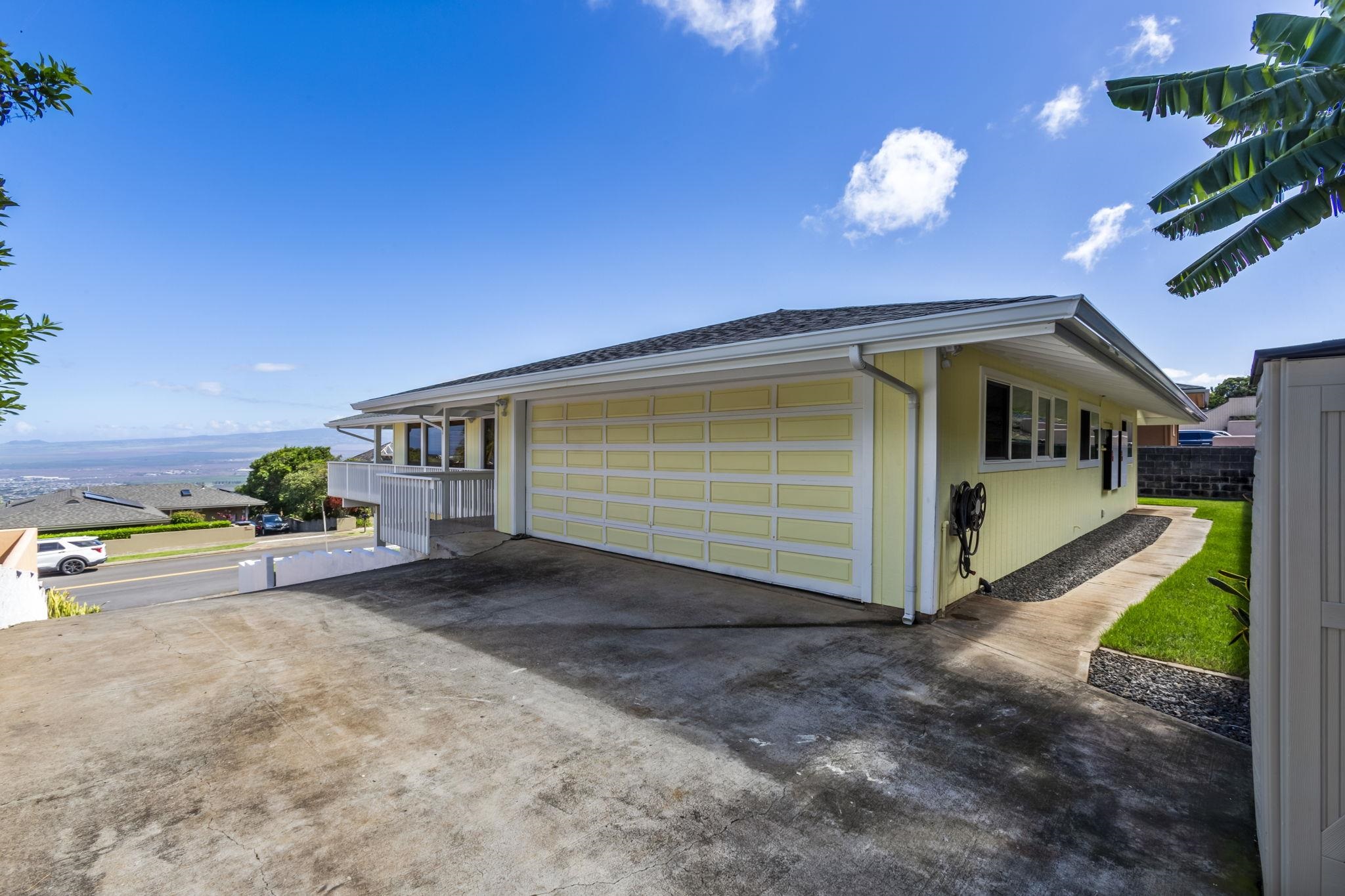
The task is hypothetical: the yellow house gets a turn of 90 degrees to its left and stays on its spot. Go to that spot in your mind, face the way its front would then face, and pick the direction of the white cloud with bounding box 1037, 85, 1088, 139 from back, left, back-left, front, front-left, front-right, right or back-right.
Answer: left

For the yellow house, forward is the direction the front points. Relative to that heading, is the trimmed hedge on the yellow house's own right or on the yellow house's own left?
on the yellow house's own right

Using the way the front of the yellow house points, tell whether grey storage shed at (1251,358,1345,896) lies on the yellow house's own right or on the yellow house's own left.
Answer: on the yellow house's own left

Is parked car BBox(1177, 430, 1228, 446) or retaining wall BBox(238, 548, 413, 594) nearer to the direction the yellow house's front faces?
the retaining wall

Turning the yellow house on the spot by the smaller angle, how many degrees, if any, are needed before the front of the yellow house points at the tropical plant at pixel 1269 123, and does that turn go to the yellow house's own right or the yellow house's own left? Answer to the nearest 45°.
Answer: approximately 135° to the yellow house's own left

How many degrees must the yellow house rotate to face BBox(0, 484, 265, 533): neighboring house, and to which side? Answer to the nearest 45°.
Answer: approximately 90° to its right

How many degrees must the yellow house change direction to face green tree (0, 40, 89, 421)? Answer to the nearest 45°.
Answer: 0° — it already faces it

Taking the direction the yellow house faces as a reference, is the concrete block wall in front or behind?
behind

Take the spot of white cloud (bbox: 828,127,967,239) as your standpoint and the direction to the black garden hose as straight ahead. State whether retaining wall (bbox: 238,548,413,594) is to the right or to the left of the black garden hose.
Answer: right

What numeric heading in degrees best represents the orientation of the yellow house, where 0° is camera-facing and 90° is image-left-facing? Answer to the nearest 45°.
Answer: approximately 45°

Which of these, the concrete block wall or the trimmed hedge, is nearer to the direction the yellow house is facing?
the trimmed hedge

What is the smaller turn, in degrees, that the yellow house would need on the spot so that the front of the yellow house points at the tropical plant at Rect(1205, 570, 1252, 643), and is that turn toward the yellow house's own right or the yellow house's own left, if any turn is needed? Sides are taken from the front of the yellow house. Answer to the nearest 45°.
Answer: approximately 90° to the yellow house's own left

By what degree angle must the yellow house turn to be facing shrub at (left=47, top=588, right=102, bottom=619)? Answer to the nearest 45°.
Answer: approximately 45° to its right

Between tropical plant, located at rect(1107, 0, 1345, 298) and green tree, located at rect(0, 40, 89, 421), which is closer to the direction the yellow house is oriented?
the green tree
